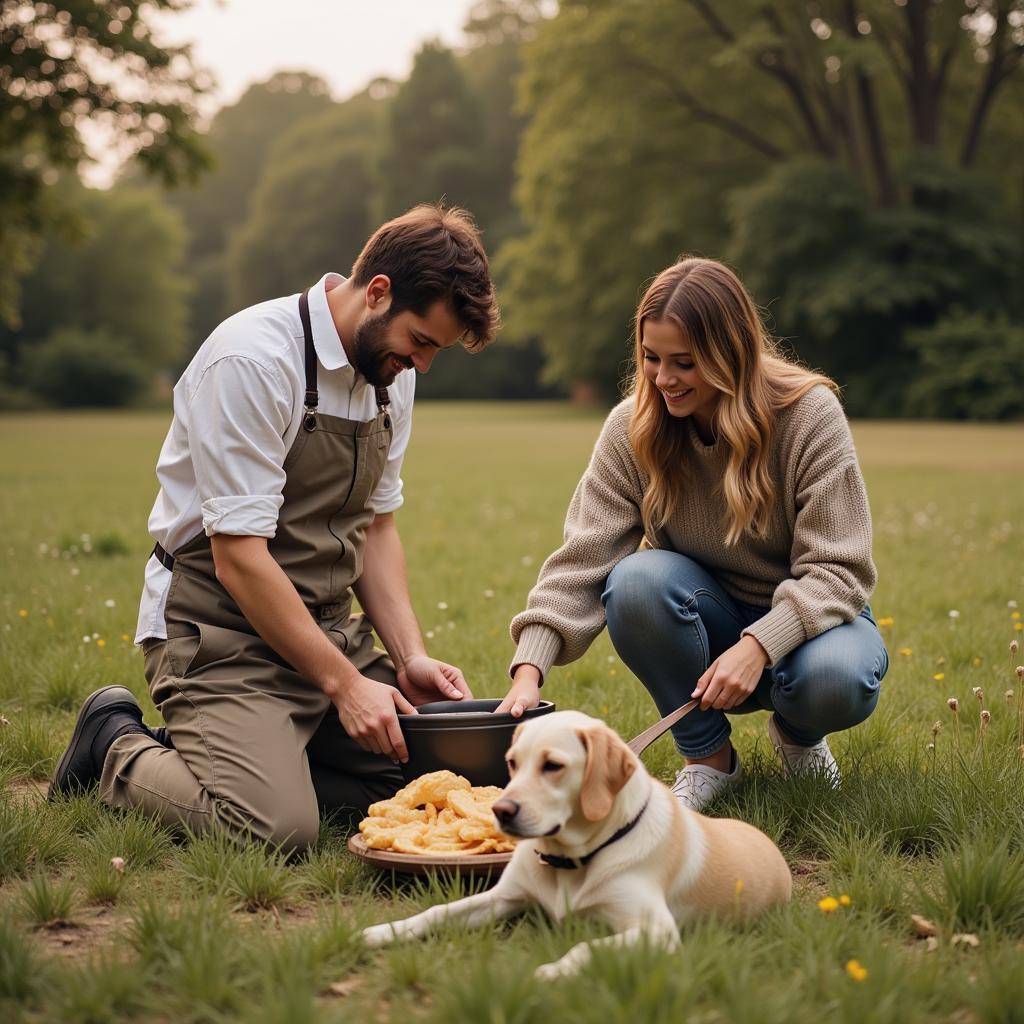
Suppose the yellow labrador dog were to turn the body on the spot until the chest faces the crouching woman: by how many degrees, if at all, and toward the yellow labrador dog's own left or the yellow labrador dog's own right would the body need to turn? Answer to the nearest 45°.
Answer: approximately 135° to the yellow labrador dog's own right

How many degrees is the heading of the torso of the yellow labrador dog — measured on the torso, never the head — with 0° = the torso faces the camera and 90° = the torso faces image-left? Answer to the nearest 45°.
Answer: approximately 45°

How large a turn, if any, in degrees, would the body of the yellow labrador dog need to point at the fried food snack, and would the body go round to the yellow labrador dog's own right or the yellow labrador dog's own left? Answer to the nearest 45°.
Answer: approximately 90° to the yellow labrador dog's own right

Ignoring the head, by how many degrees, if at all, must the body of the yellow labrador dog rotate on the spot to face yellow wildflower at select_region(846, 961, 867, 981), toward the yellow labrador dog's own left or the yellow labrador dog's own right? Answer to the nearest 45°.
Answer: approximately 90° to the yellow labrador dog's own left

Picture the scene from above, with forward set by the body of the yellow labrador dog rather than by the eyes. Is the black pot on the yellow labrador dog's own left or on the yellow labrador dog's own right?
on the yellow labrador dog's own right

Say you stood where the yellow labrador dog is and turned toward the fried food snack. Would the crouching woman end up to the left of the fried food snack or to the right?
right
